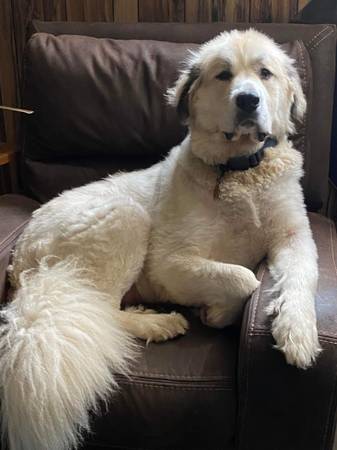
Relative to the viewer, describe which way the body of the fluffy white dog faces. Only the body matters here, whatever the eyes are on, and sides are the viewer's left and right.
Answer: facing the viewer and to the right of the viewer
